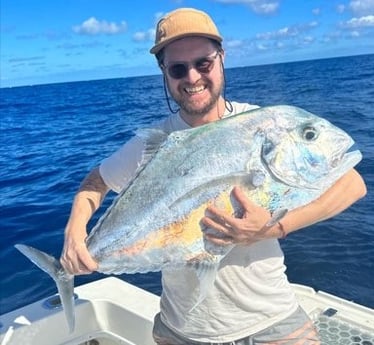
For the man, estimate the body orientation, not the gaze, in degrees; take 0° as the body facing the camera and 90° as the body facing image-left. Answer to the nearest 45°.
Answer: approximately 0°

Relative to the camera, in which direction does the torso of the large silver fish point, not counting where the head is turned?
to the viewer's right
